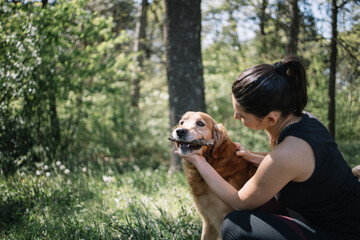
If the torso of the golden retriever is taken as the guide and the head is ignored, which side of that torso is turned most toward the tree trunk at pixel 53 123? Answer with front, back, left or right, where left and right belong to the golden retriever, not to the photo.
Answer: right

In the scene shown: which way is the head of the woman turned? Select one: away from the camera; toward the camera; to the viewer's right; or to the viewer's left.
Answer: to the viewer's left

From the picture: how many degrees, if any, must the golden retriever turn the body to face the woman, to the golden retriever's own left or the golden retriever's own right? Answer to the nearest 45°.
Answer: approximately 90° to the golden retriever's own left

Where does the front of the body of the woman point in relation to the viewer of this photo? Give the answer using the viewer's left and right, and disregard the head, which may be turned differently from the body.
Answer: facing to the left of the viewer

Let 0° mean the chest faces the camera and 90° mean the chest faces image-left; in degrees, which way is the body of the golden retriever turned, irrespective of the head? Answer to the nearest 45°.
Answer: approximately 45°

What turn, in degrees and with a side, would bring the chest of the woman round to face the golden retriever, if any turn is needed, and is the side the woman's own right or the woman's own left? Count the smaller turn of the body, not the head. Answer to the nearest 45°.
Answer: approximately 45° to the woman's own right

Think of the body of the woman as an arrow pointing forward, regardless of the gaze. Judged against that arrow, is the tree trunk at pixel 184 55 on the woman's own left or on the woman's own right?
on the woman's own right

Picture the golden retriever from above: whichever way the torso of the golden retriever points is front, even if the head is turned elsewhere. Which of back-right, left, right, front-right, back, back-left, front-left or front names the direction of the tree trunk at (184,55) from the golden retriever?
back-right

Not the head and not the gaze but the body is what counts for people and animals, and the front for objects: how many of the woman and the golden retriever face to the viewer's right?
0
